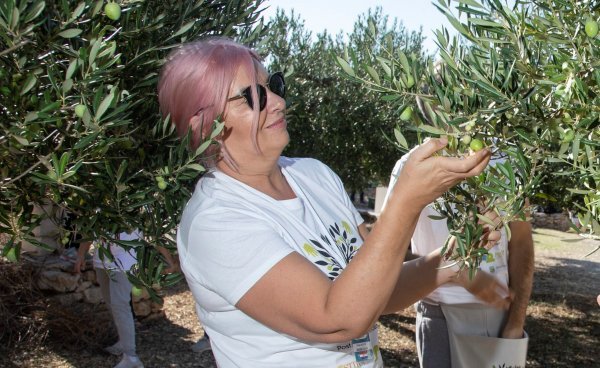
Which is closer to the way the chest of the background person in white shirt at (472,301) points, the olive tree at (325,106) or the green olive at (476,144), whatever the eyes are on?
the green olive

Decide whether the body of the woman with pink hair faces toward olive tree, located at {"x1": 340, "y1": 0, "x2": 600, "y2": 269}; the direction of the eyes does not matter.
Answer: yes

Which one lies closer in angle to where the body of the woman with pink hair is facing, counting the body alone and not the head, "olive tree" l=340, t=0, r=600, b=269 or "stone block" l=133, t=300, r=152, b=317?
the olive tree

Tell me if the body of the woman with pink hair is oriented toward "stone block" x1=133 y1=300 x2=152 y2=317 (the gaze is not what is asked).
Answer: no

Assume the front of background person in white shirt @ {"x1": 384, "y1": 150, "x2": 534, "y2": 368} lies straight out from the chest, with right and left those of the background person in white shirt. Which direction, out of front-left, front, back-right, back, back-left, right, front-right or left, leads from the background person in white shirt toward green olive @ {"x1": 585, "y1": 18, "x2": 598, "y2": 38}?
front

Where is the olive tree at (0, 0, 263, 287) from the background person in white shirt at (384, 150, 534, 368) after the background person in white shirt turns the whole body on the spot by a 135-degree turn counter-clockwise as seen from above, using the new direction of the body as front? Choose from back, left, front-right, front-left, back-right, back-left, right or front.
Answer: back

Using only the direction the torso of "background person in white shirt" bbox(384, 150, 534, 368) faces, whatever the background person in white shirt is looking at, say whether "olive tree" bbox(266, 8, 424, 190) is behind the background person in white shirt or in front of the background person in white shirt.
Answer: behind

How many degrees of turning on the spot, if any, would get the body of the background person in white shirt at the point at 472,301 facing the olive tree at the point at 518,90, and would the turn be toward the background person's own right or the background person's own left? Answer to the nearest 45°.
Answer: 0° — they already face it

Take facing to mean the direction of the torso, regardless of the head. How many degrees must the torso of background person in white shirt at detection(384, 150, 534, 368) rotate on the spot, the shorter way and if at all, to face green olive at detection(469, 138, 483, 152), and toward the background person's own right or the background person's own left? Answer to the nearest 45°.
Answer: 0° — they already face it

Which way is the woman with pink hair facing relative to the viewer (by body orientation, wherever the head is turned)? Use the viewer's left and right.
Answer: facing the viewer and to the right of the viewer

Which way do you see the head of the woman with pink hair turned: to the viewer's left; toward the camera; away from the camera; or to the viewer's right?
to the viewer's right

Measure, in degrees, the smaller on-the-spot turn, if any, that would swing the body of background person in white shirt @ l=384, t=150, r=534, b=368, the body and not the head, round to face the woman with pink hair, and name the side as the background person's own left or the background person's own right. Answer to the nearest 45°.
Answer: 0° — they already face them

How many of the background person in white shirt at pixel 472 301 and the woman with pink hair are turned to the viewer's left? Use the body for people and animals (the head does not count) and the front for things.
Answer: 0

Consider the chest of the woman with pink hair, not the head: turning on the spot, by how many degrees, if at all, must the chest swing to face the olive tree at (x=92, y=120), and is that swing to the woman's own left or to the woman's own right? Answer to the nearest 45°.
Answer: approximately 135° to the woman's own right

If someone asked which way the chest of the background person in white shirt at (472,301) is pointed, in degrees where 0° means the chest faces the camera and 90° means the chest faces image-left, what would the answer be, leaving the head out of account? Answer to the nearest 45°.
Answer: approximately 0°

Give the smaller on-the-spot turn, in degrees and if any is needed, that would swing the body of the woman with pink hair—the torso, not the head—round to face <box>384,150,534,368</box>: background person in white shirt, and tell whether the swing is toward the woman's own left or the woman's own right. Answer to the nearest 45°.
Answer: approximately 90° to the woman's own left

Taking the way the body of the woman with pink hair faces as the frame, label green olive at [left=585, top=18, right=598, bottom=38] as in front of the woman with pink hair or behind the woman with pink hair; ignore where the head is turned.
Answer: in front
